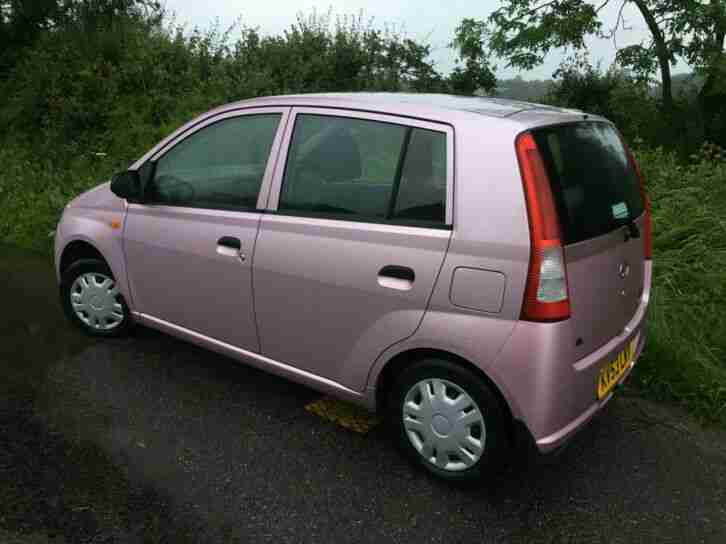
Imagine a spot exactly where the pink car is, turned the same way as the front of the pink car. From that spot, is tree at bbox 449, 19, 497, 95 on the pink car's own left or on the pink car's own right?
on the pink car's own right

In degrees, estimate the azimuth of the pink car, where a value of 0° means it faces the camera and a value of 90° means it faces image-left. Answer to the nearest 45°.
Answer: approximately 135°

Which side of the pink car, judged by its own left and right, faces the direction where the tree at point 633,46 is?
right
